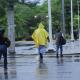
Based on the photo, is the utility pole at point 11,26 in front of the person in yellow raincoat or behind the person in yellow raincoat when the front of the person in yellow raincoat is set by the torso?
in front

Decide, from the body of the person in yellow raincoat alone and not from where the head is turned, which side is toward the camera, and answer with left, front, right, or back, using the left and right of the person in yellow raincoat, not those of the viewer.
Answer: back
